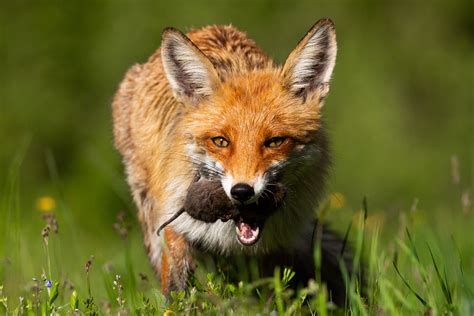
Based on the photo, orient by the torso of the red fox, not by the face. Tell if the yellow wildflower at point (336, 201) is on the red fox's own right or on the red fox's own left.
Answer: on the red fox's own left

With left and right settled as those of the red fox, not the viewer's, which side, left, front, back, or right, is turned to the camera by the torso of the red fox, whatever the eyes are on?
front
